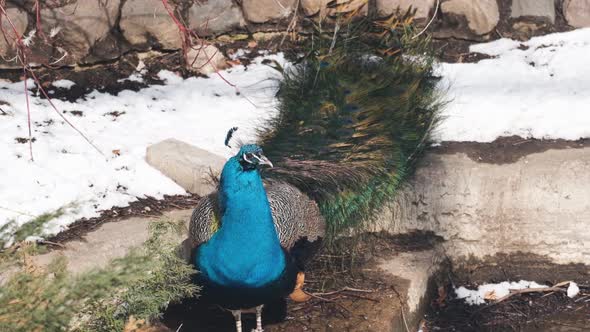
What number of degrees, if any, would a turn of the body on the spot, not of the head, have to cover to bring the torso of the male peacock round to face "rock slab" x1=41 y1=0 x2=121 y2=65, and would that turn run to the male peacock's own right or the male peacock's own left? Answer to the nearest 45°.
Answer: approximately 135° to the male peacock's own right

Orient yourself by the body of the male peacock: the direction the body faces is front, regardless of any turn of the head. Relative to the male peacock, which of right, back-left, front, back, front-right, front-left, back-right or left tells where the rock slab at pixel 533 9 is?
back-left

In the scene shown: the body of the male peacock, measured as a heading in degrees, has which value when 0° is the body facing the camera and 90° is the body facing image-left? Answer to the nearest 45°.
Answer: approximately 0°

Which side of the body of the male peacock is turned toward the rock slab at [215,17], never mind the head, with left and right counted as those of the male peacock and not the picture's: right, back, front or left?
back

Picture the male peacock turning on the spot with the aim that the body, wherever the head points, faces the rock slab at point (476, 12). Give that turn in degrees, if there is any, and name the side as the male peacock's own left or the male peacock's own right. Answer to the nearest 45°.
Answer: approximately 135° to the male peacock's own left

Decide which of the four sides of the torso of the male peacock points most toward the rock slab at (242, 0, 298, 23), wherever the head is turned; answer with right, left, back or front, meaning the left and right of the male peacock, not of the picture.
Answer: back

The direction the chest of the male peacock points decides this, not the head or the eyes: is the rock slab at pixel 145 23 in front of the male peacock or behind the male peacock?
behind

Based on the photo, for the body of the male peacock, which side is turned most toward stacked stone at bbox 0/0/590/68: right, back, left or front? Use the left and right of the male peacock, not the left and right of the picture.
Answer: back
